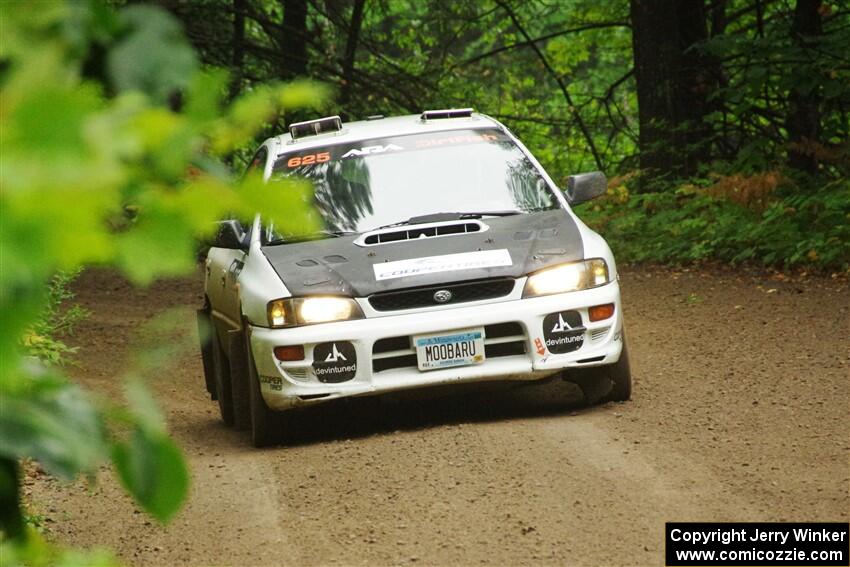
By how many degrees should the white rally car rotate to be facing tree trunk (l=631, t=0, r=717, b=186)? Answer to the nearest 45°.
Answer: approximately 180°

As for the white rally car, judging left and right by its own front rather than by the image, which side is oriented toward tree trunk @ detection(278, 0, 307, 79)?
back

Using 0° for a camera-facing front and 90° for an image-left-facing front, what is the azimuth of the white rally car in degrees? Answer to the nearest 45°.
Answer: approximately 0°

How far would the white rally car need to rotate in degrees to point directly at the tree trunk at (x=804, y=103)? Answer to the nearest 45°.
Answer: approximately 135° to its left

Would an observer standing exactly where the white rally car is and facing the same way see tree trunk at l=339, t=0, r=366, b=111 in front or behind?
behind

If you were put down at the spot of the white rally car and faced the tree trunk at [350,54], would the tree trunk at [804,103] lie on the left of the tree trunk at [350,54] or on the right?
right

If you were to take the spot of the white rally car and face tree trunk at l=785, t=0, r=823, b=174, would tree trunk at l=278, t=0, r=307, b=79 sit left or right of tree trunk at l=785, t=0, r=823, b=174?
left
